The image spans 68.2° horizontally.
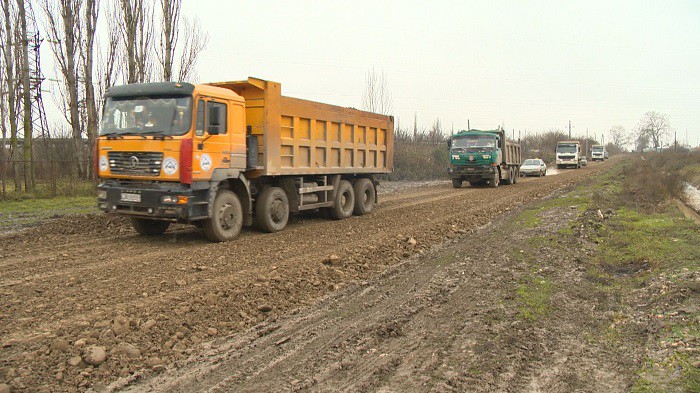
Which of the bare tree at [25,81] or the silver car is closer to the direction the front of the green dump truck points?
the bare tree

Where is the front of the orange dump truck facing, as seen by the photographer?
facing the viewer and to the left of the viewer

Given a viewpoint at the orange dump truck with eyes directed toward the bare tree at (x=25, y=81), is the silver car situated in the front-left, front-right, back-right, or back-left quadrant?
front-right

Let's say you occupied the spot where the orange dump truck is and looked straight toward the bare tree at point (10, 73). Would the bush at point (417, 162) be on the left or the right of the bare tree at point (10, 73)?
right

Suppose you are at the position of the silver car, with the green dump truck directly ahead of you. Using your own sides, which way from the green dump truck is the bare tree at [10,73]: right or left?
right

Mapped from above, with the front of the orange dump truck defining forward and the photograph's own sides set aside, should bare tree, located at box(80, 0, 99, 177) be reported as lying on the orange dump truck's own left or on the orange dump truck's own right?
on the orange dump truck's own right

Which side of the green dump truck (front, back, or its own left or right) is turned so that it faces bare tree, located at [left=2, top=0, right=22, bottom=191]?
front

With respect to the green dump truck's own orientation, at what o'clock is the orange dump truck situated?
The orange dump truck is roughly at 11 o'clock from the green dump truck.

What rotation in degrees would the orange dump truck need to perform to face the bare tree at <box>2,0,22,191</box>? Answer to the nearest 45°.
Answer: approximately 90° to its right

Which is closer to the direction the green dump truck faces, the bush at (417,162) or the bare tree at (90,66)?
the bare tree

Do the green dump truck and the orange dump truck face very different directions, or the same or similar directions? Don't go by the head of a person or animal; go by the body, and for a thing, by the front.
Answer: same or similar directions

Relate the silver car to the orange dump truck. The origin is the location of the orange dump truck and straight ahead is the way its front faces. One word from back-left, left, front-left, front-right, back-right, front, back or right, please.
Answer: back

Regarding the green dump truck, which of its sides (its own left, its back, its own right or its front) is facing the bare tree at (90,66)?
front

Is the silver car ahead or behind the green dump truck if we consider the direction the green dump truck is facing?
behind

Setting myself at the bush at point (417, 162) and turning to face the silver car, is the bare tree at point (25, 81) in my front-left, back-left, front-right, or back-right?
back-right

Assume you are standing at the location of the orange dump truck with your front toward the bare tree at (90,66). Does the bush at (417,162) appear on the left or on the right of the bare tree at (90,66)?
right

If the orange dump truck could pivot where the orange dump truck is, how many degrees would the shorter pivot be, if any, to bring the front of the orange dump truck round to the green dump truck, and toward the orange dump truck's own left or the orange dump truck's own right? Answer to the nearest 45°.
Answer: approximately 180°

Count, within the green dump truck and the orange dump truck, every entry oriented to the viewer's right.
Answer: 0
